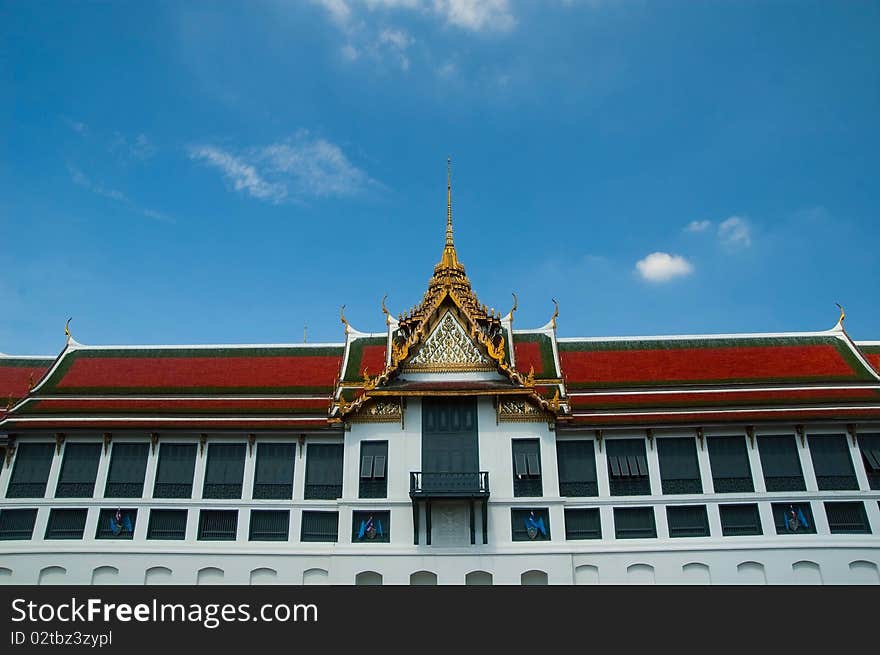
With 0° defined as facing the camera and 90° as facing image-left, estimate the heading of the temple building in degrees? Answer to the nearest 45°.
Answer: approximately 0°
